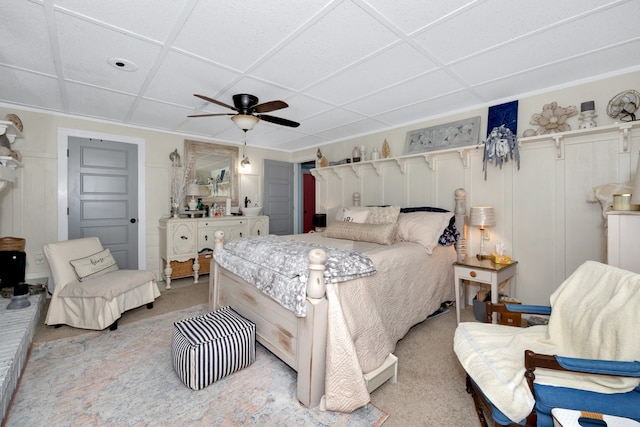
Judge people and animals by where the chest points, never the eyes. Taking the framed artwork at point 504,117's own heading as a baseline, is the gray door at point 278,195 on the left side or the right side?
on its right

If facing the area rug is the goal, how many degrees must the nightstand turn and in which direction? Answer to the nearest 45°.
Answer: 0° — it already faces it

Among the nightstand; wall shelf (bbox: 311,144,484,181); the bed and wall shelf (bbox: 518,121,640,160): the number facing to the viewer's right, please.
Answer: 0

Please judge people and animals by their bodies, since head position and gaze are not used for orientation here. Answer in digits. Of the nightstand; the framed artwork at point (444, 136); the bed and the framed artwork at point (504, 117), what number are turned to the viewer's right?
0

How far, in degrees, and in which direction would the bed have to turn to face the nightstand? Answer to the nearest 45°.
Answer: approximately 180°

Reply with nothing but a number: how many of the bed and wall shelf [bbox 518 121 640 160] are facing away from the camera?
0

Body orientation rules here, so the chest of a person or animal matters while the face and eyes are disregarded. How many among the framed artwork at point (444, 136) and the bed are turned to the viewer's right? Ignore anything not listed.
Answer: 0

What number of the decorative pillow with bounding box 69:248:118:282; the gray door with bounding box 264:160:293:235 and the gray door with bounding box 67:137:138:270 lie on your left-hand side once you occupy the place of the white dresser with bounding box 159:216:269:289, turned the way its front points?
1

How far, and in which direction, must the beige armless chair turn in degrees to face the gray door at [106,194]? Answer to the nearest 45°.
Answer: approximately 135° to its left

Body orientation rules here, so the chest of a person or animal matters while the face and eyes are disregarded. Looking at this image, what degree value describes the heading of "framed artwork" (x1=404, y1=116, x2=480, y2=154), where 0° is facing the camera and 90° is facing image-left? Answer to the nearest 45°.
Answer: approximately 45°

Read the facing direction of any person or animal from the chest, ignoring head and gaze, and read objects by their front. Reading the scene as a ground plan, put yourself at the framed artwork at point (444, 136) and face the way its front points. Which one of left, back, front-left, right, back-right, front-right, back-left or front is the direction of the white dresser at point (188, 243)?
front-right

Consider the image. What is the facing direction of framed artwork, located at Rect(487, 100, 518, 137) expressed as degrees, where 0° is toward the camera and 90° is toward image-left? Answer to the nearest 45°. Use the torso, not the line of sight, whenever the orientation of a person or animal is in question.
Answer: approximately 45°

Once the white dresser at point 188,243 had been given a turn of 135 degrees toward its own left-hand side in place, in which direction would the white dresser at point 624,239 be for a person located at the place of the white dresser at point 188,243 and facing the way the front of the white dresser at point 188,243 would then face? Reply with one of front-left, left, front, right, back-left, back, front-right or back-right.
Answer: back-right

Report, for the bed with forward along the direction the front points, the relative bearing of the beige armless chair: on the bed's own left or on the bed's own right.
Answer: on the bed's own right

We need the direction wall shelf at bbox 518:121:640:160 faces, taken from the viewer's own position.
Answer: facing the viewer and to the left of the viewer

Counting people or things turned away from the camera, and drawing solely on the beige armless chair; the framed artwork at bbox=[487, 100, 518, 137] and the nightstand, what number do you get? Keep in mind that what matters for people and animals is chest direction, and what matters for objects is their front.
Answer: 0
